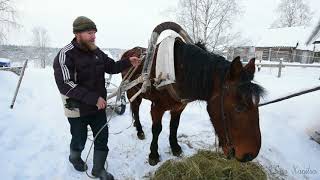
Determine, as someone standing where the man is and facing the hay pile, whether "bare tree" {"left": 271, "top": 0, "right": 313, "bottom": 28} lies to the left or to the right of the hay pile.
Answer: left

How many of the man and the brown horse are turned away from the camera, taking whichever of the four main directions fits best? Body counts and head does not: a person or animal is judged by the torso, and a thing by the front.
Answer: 0

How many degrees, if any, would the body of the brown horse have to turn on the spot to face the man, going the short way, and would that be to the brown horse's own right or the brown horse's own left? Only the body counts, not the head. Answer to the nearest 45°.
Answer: approximately 135° to the brown horse's own right

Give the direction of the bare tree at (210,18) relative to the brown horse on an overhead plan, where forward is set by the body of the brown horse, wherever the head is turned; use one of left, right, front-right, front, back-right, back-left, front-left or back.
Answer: back-left

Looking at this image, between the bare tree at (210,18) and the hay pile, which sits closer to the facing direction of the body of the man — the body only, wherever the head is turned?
the hay pile

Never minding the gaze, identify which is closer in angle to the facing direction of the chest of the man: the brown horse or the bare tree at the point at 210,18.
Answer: the brown horse

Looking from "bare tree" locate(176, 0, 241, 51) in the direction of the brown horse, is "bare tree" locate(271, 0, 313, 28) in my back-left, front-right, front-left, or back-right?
back-left

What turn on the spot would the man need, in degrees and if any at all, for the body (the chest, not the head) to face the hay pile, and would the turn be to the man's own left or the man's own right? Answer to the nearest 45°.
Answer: approximately 45° to the man's own left
